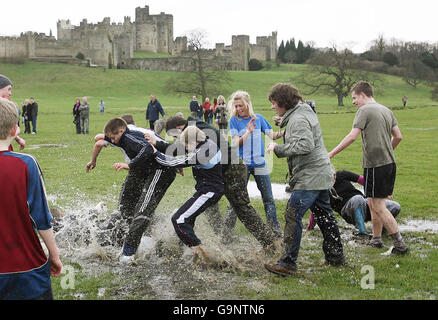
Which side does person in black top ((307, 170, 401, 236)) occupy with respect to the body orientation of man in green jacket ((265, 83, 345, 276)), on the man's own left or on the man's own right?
on the man's own right

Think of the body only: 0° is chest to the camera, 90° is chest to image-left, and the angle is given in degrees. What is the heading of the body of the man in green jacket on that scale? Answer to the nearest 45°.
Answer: approximately 90°

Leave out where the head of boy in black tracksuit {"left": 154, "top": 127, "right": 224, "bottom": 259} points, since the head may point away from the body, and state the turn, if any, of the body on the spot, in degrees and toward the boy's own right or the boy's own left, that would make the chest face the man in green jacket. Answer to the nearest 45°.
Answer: approximately 180°

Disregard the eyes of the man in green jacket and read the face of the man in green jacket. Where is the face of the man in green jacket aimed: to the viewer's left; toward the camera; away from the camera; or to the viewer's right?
to the viewer's left

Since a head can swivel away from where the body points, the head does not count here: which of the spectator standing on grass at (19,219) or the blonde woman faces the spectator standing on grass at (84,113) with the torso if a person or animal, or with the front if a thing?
the spectator standing on grass at (19,219)
